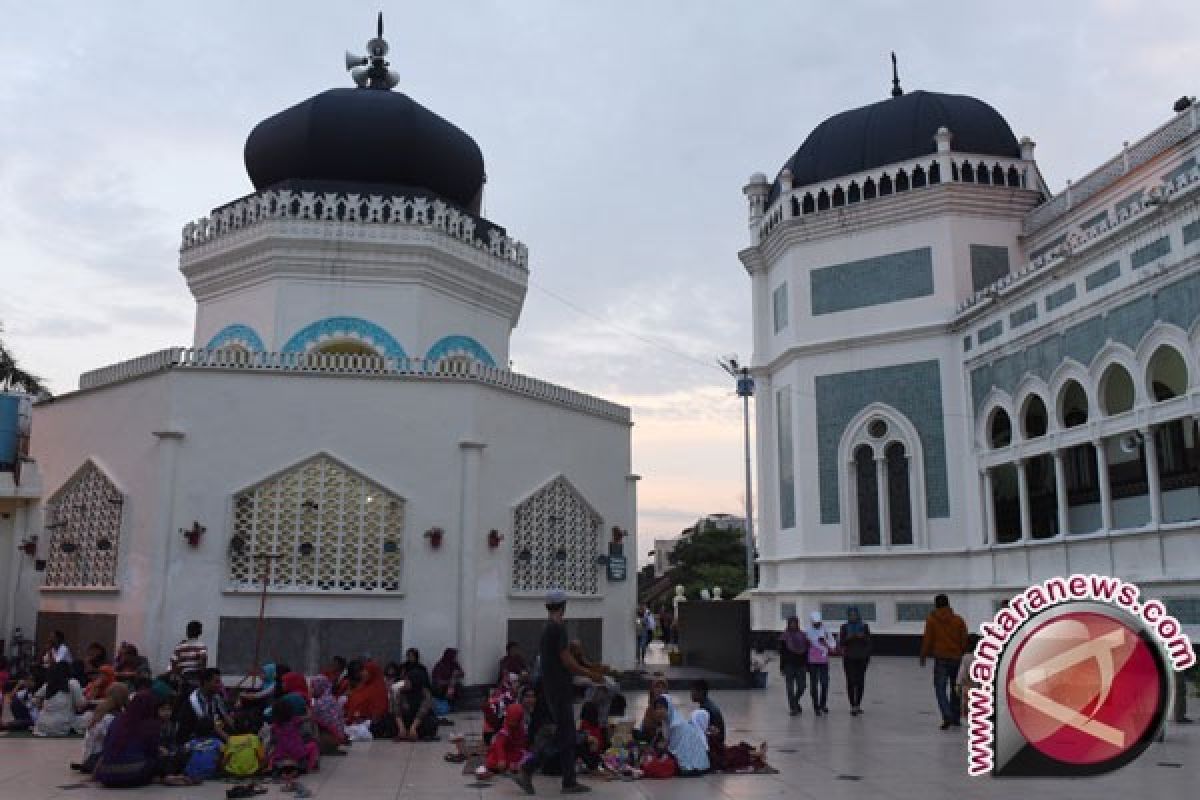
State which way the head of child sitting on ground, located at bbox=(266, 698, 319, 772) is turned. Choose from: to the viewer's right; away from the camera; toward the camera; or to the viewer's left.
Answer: away from the camera

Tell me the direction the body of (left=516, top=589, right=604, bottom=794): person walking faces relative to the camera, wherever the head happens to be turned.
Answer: to the viewer's right

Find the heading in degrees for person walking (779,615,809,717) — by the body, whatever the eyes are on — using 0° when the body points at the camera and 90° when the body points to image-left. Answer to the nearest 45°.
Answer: approximately 0°

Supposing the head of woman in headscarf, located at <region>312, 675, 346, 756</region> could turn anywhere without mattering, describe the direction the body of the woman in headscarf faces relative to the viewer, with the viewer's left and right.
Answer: facing to the left of the viewer

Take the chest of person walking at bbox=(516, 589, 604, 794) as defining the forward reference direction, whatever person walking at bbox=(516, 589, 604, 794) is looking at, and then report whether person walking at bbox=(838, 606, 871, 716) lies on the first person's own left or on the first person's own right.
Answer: on the first person's own left

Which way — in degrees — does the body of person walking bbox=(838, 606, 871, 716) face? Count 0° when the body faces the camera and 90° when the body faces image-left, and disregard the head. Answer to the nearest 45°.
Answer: approximately 0°
